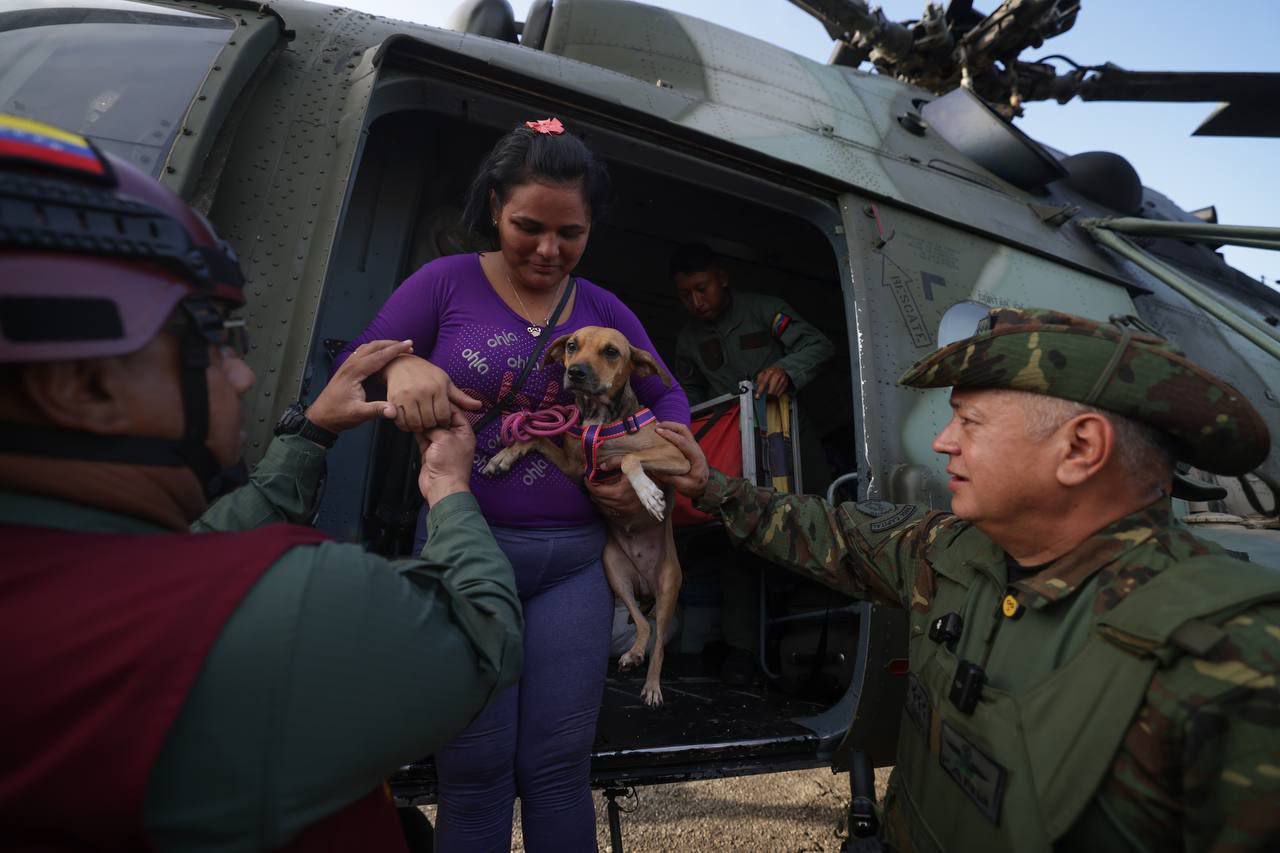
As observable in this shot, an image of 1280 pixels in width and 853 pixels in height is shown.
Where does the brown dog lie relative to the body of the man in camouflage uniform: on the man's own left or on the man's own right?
on the man's own right

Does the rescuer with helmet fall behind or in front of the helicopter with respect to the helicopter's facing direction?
in front

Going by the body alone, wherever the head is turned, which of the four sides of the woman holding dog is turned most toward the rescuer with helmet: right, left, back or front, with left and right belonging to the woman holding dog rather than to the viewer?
front

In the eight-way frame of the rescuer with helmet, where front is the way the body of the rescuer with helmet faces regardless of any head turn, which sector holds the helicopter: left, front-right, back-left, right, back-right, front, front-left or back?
front

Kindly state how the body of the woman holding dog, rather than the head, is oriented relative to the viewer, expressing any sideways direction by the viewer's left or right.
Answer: facing the viewer

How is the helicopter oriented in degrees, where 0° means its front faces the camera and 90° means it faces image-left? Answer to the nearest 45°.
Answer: approximately 45°

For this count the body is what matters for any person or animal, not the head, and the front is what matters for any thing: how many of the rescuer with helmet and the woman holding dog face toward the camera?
1

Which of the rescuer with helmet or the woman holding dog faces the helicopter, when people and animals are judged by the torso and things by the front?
the rescuer with helmet

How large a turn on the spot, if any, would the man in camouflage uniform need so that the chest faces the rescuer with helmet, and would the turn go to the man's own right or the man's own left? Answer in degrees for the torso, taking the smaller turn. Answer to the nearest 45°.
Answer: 0° — they already face them

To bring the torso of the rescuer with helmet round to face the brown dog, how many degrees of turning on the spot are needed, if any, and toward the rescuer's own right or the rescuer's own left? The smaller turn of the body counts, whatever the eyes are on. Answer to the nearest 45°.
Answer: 0° — they already face it

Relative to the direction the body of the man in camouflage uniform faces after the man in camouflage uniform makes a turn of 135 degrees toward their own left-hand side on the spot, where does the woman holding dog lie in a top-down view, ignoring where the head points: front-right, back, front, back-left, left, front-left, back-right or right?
back

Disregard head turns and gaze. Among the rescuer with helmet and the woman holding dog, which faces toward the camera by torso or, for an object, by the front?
the woman holding dog

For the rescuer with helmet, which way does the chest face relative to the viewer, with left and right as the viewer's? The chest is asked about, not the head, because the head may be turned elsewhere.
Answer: facing away from the viewer and to the right of the viewer

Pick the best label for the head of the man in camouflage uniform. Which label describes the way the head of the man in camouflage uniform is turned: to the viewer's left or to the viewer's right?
to the viewer's left
